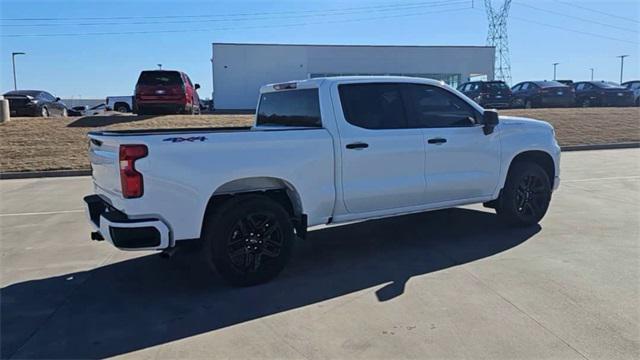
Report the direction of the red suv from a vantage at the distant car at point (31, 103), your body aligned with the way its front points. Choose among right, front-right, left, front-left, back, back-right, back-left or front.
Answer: right

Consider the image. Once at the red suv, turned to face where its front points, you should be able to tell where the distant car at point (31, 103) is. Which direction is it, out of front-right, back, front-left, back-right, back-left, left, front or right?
front-left

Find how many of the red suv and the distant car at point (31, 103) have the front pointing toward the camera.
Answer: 0

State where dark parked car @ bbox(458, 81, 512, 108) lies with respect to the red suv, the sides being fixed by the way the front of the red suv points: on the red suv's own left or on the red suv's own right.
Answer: on the red suv's own right

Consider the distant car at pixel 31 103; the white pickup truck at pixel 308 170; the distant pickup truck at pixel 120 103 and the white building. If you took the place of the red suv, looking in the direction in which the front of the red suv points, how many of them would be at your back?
1

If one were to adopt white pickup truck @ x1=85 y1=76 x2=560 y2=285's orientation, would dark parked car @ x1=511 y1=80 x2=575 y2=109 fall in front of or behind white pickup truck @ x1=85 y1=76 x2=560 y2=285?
in front

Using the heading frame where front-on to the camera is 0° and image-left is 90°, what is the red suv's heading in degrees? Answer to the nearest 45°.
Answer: approximately 180°

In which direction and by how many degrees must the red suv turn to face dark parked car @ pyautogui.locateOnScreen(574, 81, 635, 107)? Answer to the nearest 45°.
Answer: approximately 90° to its right

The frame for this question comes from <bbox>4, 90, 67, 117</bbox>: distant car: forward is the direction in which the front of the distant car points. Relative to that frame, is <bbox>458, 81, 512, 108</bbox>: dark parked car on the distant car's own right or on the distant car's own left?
on the distant car's own right

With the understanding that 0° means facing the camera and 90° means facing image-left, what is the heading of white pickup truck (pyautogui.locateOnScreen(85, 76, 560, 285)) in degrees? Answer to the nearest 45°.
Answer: approximately 225°
